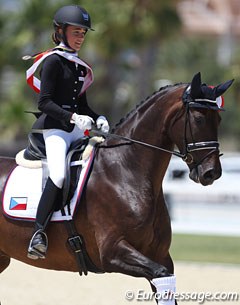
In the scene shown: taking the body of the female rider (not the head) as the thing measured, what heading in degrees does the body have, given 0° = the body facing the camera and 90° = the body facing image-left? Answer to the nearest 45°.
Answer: approximately 315°
